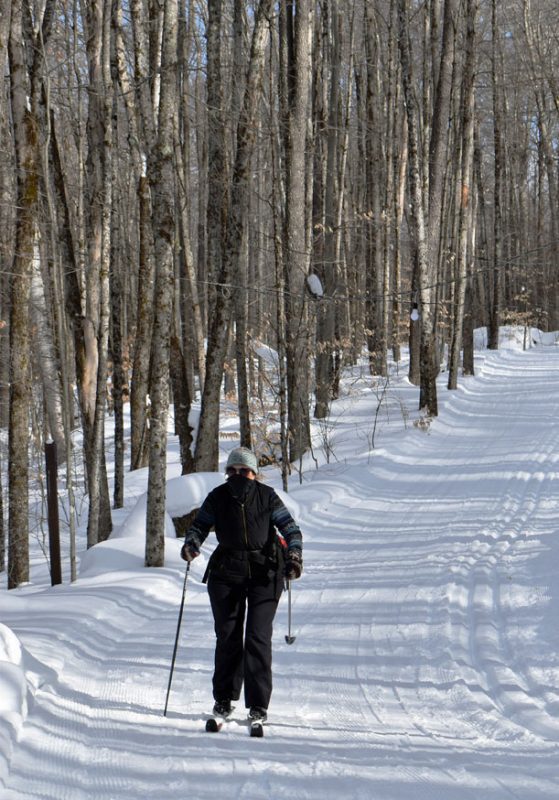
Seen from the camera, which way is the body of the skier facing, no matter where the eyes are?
toward the camera

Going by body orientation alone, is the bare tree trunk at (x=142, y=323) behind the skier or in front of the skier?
behind

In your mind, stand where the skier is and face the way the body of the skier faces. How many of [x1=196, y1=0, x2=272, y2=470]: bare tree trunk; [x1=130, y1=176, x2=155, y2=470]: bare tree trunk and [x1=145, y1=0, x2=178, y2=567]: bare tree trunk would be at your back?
3

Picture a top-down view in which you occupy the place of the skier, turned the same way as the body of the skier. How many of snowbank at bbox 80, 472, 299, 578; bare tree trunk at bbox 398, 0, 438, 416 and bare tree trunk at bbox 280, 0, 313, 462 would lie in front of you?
0

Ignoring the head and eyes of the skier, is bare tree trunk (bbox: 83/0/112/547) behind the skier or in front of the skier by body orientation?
behind

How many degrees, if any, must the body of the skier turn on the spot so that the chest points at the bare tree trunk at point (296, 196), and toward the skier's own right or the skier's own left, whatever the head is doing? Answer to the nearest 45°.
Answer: approximately 180°

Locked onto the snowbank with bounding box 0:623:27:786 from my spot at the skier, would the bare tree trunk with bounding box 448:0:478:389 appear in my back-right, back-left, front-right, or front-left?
back-right

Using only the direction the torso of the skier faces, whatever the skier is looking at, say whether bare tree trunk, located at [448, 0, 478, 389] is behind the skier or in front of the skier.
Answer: behind

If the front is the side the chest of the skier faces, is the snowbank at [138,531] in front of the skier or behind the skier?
behind

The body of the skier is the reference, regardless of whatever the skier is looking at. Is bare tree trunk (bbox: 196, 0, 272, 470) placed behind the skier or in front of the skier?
behind

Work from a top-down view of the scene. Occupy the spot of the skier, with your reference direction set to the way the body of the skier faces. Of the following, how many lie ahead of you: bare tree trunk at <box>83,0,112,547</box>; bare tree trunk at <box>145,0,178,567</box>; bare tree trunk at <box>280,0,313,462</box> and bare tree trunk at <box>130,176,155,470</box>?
0

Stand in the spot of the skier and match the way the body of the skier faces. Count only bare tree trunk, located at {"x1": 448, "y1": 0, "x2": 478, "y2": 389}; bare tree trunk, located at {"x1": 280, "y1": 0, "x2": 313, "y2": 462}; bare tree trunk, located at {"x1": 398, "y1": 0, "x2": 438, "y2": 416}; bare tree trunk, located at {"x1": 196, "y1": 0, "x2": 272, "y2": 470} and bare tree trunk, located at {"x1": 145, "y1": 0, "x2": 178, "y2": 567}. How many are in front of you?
0

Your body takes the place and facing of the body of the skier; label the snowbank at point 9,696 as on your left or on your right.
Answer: on your right

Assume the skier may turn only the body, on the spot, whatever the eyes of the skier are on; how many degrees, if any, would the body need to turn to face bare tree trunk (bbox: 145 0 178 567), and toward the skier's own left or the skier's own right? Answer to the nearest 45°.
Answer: approximately 180°

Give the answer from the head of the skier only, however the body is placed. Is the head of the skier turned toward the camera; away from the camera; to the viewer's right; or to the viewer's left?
toward the camera
